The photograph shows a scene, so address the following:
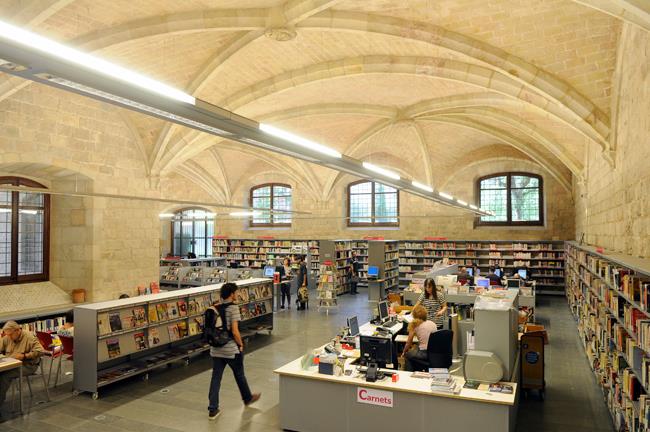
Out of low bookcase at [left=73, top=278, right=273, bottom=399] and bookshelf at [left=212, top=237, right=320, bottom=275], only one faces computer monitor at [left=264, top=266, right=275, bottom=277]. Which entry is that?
the bookshelf

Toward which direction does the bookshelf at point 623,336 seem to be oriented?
to the viewer's left

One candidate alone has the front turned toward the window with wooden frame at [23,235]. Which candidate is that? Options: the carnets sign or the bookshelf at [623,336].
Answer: the bookshelf

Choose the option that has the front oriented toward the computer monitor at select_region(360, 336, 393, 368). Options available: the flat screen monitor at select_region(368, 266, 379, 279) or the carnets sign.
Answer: the flat screen monitor

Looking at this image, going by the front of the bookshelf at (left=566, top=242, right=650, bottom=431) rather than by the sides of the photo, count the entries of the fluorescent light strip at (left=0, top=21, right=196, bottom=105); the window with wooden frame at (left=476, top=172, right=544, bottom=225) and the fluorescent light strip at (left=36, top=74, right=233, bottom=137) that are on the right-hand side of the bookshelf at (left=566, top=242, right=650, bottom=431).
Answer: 1

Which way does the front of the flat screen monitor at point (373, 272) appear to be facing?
toward the camera

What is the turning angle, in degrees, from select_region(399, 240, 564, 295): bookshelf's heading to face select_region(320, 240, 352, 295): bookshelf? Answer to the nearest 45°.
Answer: approximately 90° to its right

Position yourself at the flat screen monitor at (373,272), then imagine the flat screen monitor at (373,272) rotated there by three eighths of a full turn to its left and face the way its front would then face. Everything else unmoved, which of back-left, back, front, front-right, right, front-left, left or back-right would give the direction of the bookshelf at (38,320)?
back

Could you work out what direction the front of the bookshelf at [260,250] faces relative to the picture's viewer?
facing the viewer

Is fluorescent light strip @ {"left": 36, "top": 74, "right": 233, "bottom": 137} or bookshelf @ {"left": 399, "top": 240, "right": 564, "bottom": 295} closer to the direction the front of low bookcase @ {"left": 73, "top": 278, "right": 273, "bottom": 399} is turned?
the fluorescent light strip

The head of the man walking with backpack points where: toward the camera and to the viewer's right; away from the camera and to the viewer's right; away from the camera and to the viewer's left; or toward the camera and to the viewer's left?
away from the camera and to the viewer's right

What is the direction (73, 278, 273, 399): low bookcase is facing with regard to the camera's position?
facing the viewer and to the right of the viewer

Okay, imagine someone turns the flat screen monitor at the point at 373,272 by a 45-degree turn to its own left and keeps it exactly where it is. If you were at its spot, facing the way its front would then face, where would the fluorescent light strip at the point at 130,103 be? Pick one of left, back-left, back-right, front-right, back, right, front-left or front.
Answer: front-right

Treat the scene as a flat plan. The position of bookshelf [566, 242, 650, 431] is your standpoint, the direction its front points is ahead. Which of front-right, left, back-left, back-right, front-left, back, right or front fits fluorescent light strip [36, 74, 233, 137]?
front-left

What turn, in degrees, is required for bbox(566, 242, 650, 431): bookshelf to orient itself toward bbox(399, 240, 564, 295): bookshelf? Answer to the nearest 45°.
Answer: approximately 90° to its right
